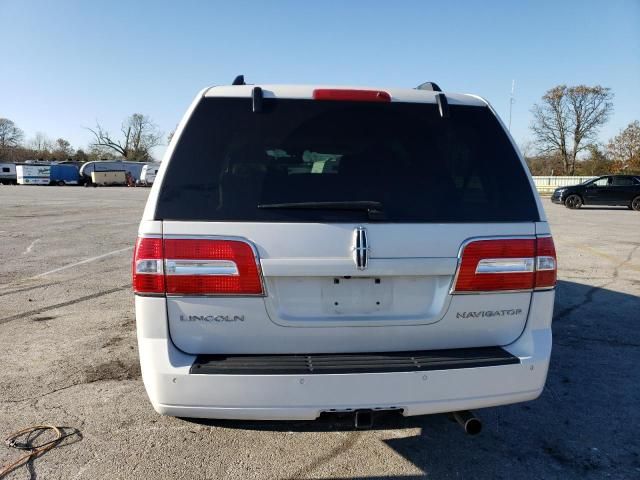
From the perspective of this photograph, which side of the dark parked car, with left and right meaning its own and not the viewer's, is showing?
left

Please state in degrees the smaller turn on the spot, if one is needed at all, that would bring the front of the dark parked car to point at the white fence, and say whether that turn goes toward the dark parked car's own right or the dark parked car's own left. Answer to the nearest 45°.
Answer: approximately 90° to the dark parked car's own right

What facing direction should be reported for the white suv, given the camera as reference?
facing away from the viewer
